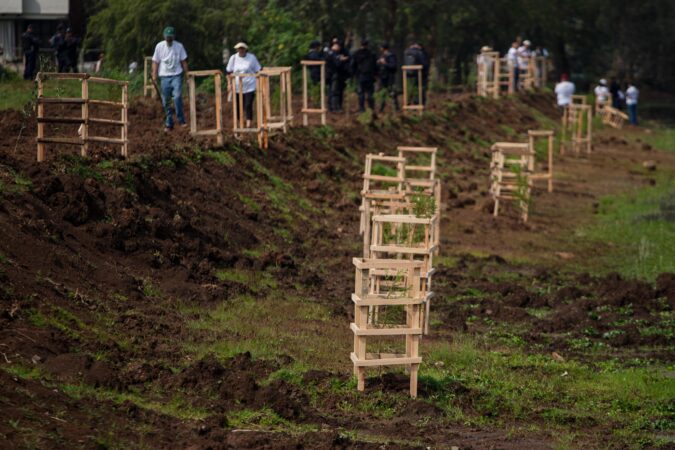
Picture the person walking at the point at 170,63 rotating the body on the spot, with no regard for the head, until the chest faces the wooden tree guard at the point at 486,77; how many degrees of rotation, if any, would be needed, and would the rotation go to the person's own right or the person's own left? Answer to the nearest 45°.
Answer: approximately 135° to the person's own left

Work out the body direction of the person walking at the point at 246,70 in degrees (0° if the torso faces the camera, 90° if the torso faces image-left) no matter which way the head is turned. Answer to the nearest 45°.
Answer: approximately 0°

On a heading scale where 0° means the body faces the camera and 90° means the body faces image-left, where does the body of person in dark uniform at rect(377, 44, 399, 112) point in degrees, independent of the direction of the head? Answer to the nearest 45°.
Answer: approximately 45°

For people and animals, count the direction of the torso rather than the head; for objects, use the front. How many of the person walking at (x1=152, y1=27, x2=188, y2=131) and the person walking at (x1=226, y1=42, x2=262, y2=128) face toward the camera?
2

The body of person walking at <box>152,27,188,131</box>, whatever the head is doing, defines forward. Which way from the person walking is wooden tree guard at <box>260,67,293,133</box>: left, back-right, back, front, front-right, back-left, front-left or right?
back-left
